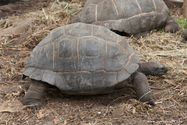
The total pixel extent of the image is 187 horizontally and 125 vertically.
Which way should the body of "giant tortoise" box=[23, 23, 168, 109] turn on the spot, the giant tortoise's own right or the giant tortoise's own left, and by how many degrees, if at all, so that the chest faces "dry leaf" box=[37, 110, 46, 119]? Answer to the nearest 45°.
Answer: approximately 135° to the giant tortoise's own right

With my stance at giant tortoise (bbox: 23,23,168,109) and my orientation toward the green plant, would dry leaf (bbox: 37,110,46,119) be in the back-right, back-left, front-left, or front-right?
back-left

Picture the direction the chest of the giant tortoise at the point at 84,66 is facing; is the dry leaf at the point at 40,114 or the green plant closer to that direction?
the green plant

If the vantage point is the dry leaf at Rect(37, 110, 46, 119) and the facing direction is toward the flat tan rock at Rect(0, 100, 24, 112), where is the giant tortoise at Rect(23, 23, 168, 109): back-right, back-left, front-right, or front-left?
back-right

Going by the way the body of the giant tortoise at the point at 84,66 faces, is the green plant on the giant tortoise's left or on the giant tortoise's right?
on the giant tortoise's left

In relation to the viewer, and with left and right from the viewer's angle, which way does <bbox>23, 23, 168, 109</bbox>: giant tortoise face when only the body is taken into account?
facing to the right of the viewer

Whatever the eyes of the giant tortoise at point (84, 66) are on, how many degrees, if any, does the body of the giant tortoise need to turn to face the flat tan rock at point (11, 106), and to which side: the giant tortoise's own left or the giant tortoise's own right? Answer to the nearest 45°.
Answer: approximately 180°

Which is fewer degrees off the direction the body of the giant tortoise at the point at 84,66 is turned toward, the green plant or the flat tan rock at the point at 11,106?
the green plant
